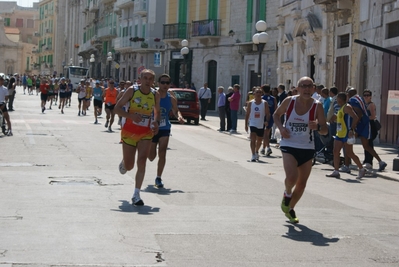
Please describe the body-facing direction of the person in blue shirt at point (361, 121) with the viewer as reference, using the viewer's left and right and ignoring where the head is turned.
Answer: facing to the left of the viewer

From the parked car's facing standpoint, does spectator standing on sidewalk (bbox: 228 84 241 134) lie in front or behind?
behind

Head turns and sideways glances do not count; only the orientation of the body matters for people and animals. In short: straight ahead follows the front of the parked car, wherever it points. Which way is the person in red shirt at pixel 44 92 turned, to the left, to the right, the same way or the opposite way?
the opposite way

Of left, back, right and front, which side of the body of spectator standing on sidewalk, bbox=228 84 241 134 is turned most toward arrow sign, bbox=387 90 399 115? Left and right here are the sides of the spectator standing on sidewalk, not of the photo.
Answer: left

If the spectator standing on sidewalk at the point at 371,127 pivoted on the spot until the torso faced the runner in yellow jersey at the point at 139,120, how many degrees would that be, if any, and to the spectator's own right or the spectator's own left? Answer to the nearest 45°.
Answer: approximately 45° to the spectator's own left

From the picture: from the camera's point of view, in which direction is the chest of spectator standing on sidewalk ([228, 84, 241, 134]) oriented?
to the viewer's left

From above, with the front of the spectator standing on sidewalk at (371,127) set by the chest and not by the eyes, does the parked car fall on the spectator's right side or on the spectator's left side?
on the spectator's right side

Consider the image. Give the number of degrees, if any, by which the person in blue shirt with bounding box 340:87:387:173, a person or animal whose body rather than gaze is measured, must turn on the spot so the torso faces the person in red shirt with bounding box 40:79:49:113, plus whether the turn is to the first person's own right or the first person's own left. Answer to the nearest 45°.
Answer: approximately 45° to the first person's own right

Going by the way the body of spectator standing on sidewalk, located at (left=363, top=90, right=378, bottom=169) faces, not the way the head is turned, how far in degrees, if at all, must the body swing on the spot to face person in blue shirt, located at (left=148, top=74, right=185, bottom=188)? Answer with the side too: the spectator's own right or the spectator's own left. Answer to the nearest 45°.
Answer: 0° — they already face them

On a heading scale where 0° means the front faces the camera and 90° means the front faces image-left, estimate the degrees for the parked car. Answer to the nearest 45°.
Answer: approximately 180°
